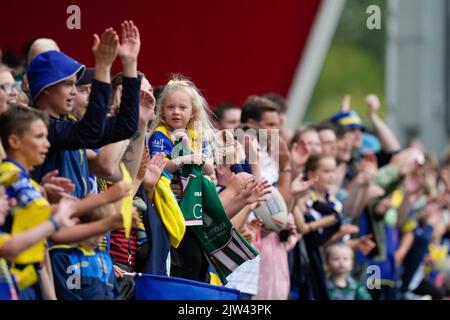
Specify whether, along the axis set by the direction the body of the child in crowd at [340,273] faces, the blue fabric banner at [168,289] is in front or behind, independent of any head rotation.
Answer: in front

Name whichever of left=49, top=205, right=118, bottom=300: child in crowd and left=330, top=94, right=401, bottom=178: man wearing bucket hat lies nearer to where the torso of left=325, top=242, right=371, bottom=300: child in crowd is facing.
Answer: the child in crowd

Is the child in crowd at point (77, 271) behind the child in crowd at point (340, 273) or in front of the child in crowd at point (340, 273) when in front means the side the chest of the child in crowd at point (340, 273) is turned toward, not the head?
in front

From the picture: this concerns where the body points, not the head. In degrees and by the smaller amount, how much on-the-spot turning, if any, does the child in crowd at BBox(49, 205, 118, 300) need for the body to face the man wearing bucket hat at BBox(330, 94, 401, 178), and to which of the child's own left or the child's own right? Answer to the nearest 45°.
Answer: approximately 90° to the child's own left

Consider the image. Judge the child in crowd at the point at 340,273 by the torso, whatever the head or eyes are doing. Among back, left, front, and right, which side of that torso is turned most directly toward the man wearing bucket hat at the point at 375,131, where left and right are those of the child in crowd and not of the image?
back

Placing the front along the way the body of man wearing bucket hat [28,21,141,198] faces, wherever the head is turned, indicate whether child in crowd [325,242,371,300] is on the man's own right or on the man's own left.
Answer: on the man's own left

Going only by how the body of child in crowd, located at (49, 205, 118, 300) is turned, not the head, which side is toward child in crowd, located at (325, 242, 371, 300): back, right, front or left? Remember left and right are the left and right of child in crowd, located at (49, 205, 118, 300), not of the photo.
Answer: left
